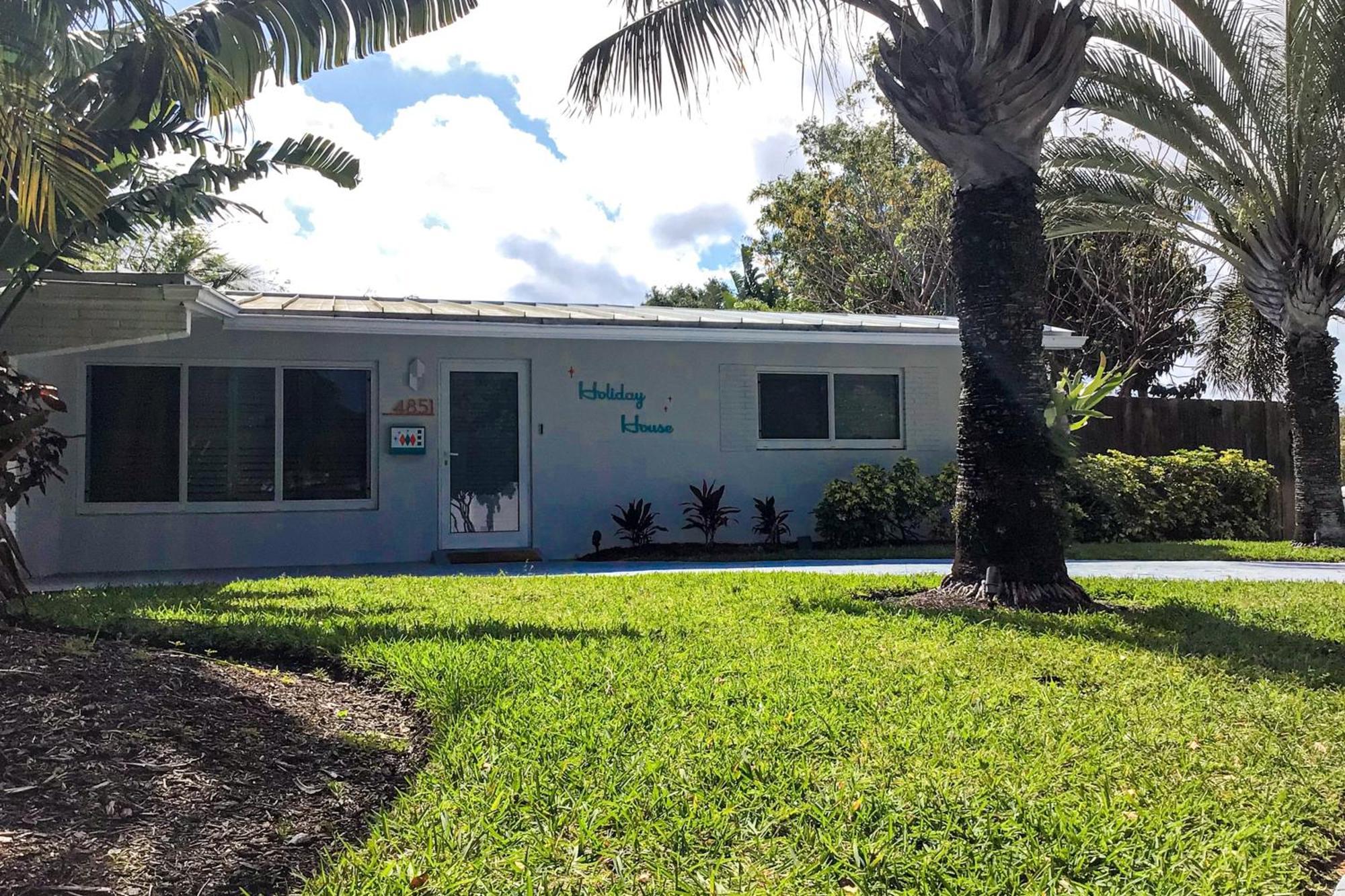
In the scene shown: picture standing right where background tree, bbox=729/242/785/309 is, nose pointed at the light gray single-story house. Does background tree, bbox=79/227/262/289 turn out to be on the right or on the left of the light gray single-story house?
right

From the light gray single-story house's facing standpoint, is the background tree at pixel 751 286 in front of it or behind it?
behind

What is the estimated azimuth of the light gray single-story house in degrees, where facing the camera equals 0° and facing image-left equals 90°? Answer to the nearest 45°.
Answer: approximately 0°

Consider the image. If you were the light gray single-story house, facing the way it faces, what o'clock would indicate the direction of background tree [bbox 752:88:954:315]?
The background tree is roughly at 7 o'clock from the light gray single-story house.

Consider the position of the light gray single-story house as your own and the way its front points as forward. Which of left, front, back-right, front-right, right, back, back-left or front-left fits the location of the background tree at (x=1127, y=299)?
back-left

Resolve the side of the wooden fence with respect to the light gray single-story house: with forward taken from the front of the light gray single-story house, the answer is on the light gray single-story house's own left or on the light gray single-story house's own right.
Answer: on the light gray single-story house's own left

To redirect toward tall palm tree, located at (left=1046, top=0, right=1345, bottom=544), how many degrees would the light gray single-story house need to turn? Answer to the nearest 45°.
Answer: approximately 90° to its left

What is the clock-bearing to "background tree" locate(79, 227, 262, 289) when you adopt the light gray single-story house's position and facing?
The background tree is roughly at 5 o'clock from the light gray single-story house.

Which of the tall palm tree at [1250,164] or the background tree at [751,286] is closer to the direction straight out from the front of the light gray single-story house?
the tall palm tree

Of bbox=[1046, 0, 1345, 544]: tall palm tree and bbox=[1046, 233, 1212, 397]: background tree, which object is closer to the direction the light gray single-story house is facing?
the tall palm tree
